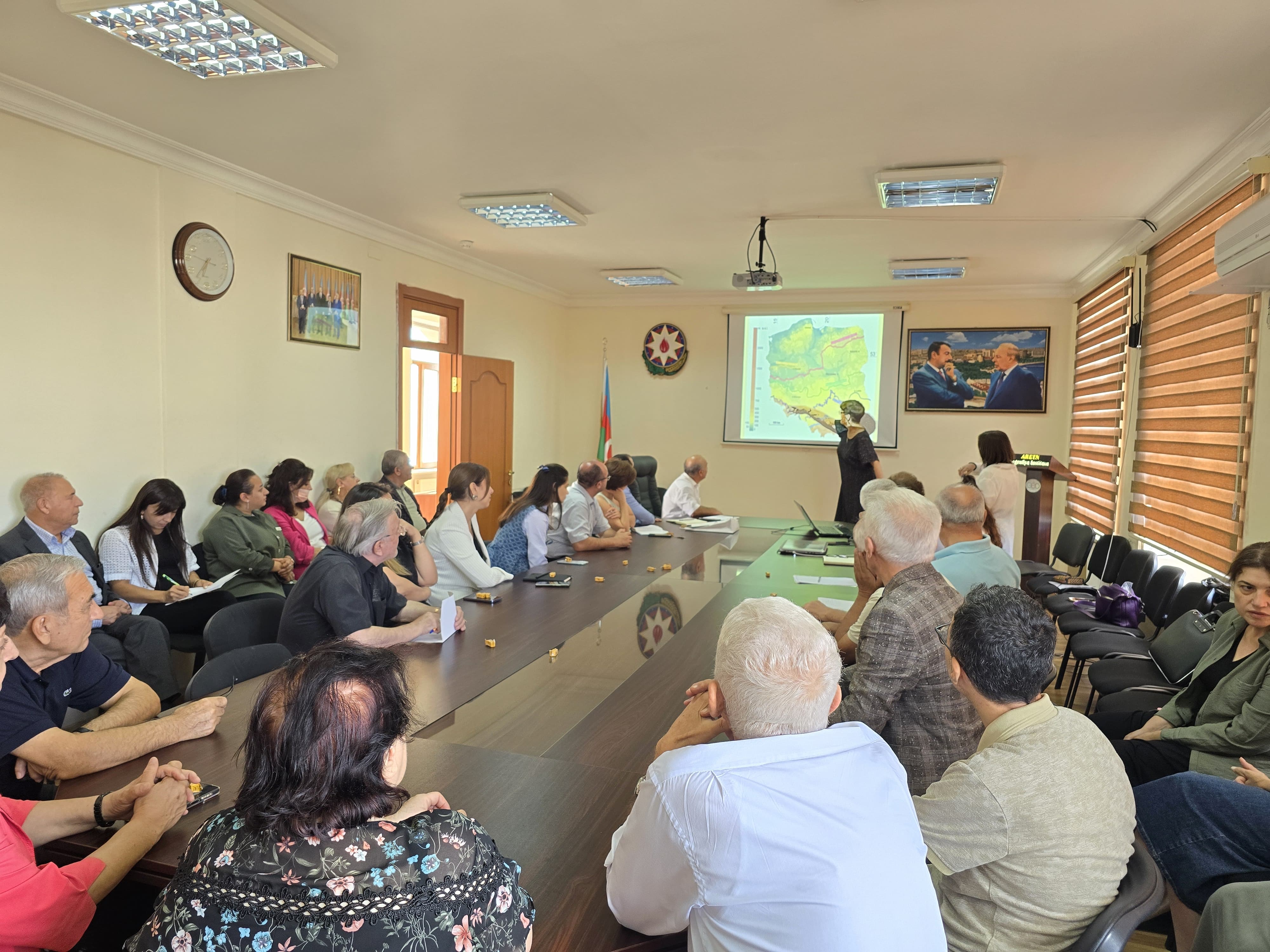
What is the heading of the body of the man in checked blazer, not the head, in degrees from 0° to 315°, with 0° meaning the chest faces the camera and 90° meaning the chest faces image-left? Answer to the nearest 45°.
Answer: approximately 135°

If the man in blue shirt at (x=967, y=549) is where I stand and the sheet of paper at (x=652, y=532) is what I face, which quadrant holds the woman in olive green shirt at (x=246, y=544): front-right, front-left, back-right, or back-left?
front-left

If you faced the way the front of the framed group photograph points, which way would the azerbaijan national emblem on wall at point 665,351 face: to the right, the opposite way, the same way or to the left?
to the right

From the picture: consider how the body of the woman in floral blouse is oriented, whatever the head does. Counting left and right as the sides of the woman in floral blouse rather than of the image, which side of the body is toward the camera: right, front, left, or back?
back

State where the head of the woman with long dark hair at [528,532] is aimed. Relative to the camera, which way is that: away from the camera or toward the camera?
away from the camera

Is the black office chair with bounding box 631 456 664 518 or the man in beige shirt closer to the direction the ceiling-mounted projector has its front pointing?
the black office chair

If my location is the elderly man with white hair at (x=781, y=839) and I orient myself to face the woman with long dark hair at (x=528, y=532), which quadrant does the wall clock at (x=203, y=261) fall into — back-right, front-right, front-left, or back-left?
front-left

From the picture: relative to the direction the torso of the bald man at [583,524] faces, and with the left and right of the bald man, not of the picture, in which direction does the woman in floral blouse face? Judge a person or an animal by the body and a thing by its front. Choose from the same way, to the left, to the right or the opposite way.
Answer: to the left

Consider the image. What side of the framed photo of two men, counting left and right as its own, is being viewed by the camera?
front

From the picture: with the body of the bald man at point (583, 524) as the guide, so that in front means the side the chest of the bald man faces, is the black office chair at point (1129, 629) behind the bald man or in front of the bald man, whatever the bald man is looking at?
in front

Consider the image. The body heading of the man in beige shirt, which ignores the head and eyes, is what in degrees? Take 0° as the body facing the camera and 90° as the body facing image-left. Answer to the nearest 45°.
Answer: approximately 135°

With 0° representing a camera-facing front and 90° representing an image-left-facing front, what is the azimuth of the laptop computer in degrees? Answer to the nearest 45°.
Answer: approximately 270°

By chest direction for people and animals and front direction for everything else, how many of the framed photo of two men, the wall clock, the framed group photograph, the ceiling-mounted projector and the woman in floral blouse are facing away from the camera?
2

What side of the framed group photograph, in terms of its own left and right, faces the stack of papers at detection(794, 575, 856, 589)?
front

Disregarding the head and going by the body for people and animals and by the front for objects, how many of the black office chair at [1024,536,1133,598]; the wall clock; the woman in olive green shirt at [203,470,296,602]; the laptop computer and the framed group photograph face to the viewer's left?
1

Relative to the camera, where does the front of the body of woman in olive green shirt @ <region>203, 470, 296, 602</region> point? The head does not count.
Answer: to the viewer's right

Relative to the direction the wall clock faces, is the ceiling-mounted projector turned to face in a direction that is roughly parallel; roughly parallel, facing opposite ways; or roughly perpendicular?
roughly perpendicular

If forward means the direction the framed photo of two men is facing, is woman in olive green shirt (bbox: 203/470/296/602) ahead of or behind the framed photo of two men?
ahead

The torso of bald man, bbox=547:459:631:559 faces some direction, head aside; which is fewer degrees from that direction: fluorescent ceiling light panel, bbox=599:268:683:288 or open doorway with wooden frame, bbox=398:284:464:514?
the fluorescent ceiling light panel
